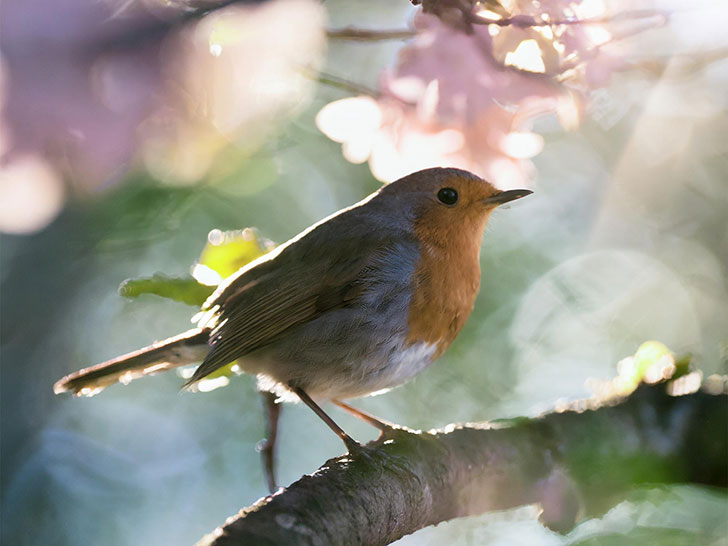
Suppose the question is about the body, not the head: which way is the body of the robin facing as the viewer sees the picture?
to the viewer's right
